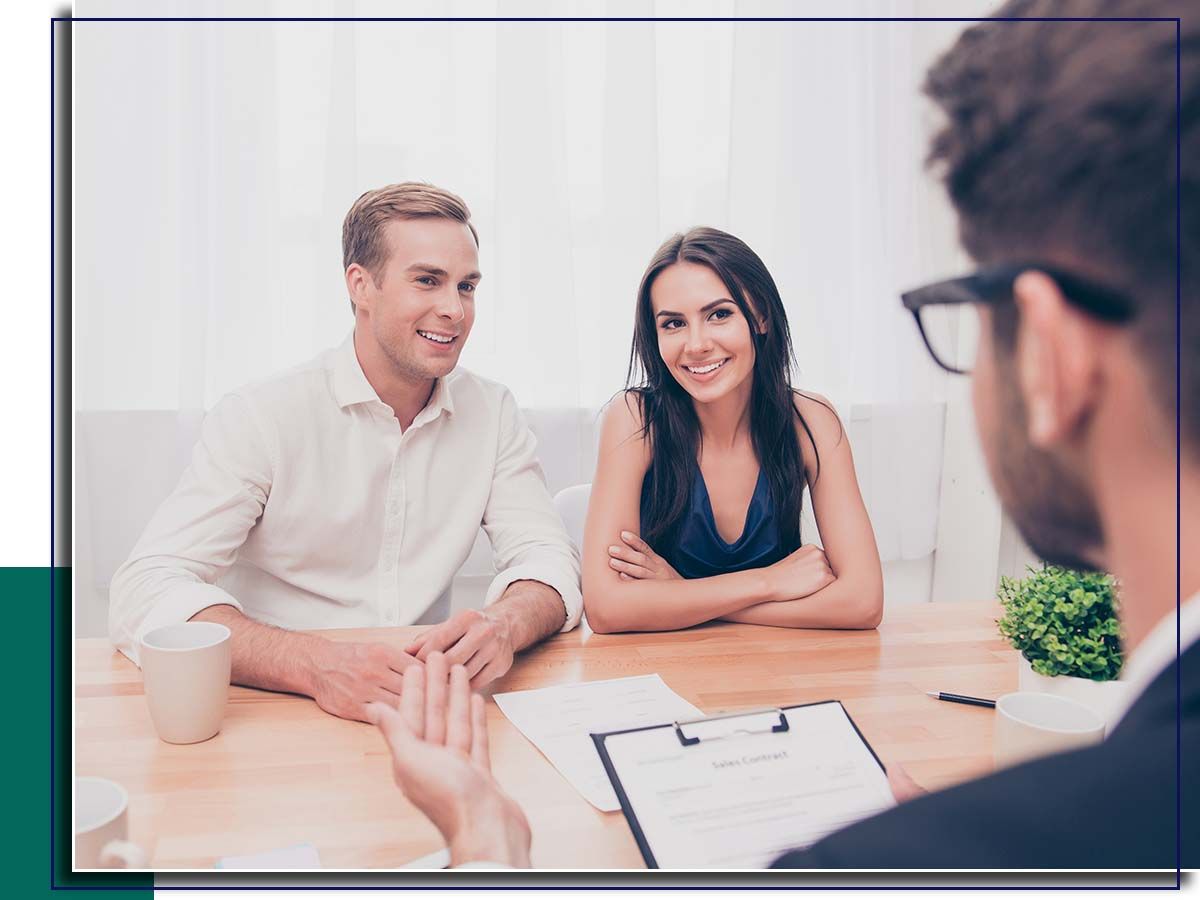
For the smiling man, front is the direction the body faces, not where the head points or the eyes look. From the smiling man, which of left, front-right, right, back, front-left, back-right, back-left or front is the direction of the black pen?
front

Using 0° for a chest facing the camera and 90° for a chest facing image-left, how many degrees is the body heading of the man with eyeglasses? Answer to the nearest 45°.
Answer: approximately 135°

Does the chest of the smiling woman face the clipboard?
yes

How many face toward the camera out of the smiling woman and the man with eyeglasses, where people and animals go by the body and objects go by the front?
1

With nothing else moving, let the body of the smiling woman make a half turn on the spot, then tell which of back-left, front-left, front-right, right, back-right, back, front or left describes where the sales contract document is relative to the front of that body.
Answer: back

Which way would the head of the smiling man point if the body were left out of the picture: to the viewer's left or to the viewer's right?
to the viewer's right

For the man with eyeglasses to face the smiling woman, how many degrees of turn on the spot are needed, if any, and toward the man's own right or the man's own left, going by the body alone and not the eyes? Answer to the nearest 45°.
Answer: approximately 45° to the man's own right

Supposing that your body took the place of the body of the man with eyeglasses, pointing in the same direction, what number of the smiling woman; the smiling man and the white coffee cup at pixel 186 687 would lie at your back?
0

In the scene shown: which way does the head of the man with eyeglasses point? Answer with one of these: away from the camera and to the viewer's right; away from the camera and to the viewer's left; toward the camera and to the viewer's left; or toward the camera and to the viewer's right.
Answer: away from the camera and to the viewer's left

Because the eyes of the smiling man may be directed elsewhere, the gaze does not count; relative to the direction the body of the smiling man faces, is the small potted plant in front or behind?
in front

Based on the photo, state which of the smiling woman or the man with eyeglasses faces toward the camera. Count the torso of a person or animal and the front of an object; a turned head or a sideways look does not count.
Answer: the smiling woman

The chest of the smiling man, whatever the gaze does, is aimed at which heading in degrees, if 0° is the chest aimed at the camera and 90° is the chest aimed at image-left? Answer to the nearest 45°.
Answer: approximately 315°

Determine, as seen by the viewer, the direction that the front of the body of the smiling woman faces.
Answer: toward the camera
